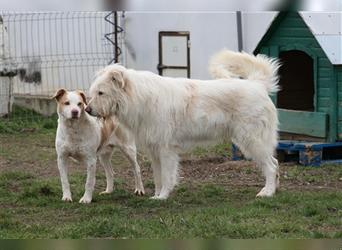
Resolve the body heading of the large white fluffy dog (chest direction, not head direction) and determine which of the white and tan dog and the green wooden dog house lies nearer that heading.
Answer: the white and tan dog

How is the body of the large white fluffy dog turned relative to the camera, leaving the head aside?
to the viewer's left

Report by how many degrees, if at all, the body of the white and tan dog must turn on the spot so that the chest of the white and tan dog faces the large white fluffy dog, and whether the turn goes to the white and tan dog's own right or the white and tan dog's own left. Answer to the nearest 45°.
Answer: approximately 135° to the white and tan dog's own left

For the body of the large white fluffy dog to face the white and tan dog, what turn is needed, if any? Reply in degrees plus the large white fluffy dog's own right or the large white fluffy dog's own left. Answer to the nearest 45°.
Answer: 0° — it already faces it

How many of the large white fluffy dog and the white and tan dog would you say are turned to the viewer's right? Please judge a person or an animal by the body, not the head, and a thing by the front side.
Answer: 0

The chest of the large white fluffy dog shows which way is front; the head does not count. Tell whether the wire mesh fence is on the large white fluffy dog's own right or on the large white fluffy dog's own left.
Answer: on the large white fluffy dog's own right

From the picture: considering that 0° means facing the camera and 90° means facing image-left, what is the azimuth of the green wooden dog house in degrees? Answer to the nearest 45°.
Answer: approximately 45°

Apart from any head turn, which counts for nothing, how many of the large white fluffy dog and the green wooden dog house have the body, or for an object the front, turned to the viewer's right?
0

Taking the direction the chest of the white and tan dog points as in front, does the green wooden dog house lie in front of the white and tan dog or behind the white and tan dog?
behind

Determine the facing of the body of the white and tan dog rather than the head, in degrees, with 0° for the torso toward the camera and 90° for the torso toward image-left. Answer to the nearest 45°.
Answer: approximately 45°

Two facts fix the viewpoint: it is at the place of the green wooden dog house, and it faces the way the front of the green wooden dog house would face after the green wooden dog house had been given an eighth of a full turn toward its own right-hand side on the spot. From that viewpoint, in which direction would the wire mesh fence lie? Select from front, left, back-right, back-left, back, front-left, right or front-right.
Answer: front-right
